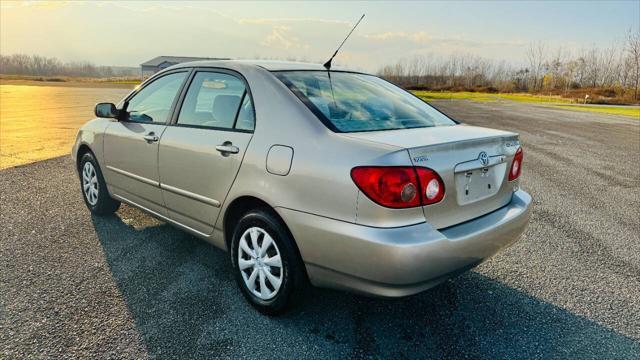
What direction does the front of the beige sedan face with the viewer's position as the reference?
facing away from the viewer and to the left of the viewer
